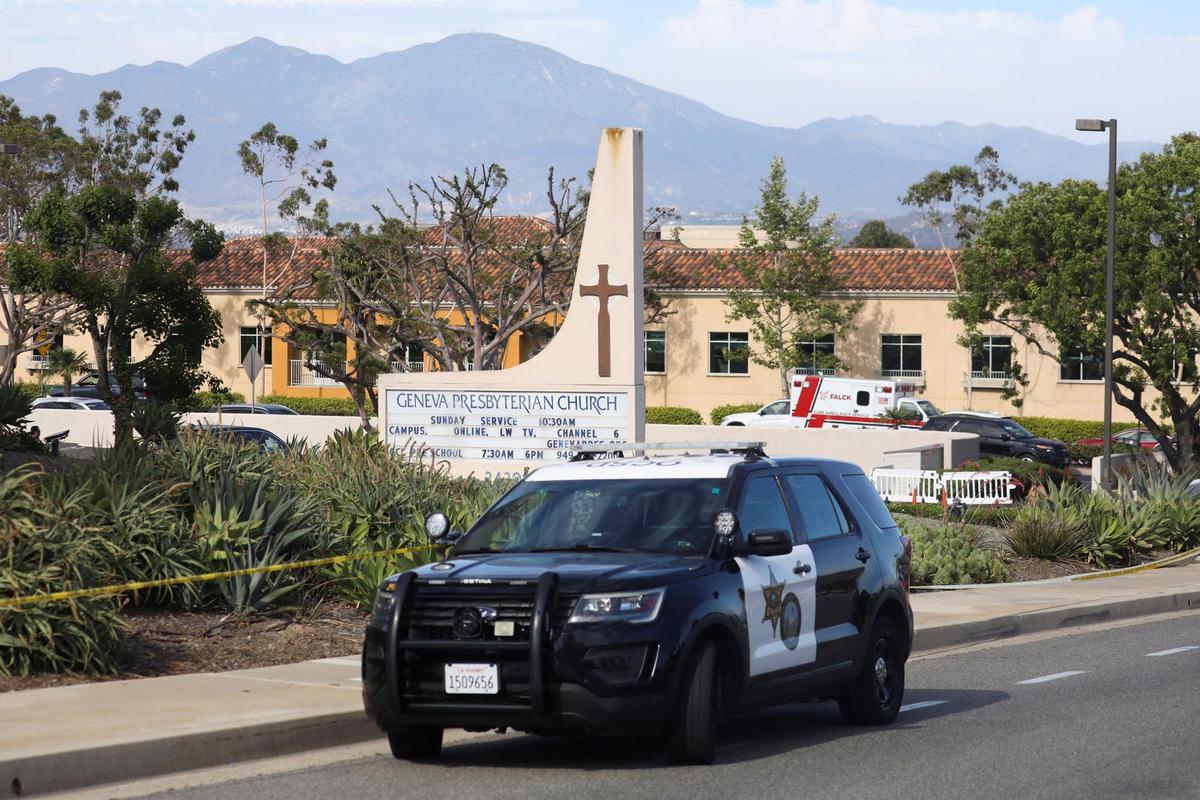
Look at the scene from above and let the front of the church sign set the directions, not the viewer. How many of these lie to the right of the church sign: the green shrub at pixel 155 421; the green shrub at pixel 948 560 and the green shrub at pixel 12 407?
2

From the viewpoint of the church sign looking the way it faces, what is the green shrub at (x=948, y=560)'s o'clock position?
The green shrub is roughly at 11 o'clock from the church sign.

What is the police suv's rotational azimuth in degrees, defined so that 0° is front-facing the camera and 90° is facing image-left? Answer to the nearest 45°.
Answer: approximately 45°

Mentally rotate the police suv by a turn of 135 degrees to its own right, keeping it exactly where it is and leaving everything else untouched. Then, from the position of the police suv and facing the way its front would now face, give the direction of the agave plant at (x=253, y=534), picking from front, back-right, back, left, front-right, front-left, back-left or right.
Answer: front-left

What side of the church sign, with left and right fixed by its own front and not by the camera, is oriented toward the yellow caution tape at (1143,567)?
left

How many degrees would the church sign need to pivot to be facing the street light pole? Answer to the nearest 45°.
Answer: approximately 135° to its left

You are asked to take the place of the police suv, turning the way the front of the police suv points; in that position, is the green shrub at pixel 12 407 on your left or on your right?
on your right

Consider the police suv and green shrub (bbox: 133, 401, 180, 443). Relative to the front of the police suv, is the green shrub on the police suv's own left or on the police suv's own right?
on the police suv's own right

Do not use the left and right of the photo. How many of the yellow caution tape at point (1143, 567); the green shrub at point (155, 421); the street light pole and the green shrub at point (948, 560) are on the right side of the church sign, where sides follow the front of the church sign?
1

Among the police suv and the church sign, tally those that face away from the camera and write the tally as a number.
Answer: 0

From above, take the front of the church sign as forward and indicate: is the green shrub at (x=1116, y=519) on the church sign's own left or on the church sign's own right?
on the church sign's own left

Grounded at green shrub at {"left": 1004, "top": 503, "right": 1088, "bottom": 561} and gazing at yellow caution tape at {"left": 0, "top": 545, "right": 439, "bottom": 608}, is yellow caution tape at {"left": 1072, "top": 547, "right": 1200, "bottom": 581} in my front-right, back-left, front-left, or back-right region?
back-left

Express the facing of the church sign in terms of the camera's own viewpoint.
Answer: facing the viewer
